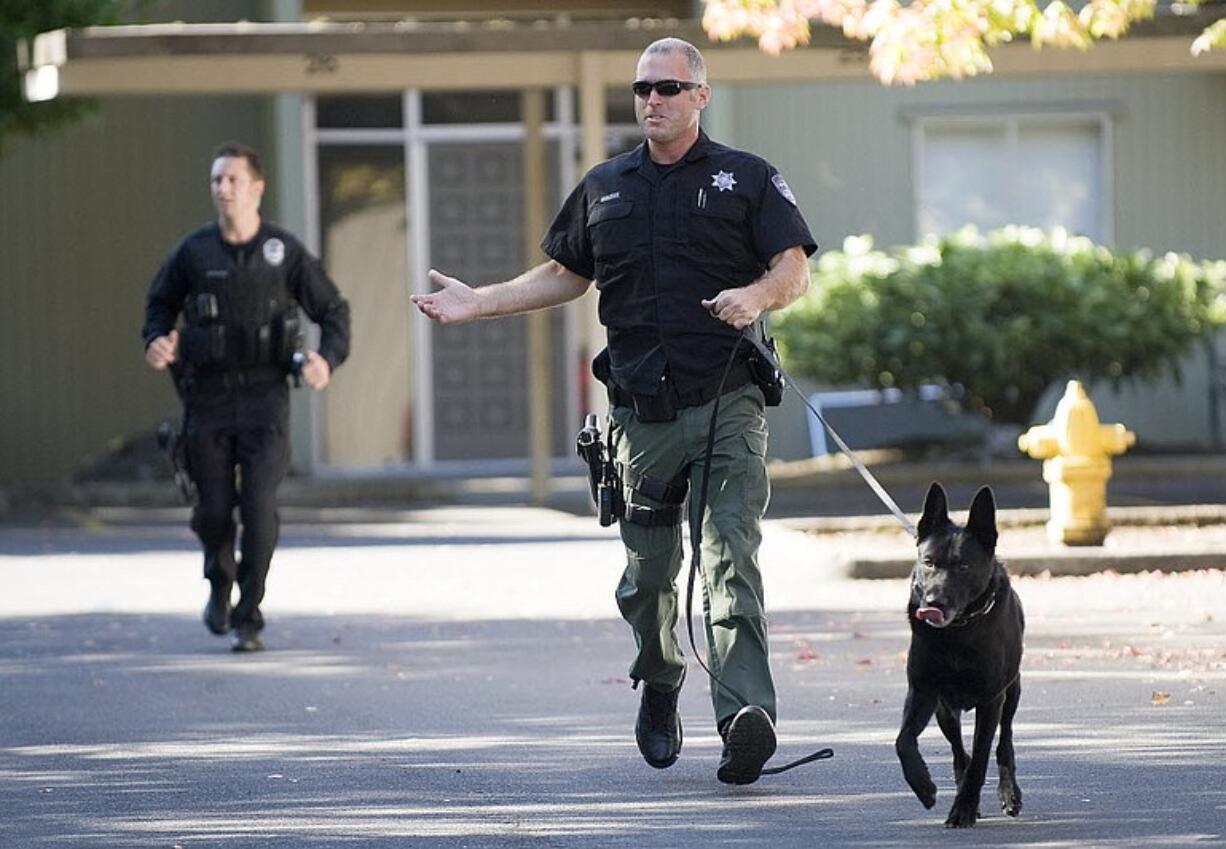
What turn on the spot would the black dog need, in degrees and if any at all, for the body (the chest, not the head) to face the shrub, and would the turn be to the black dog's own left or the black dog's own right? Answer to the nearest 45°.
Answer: approximately 180°

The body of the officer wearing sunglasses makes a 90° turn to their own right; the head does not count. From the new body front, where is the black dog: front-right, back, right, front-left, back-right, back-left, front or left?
back-left

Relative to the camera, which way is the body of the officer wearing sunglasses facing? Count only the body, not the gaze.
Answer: toward the camera

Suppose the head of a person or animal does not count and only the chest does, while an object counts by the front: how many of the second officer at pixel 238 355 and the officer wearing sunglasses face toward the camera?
2

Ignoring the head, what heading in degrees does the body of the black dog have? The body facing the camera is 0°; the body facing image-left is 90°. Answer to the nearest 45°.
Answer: approximately 0°

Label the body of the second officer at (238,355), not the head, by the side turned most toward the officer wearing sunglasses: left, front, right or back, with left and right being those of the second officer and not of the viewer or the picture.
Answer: front

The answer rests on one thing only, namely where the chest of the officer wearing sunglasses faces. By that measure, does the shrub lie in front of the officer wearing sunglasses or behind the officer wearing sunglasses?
behind

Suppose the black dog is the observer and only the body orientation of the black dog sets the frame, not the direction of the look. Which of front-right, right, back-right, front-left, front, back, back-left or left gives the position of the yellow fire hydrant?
back

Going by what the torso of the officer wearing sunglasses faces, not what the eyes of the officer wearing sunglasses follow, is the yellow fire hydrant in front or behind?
behind
